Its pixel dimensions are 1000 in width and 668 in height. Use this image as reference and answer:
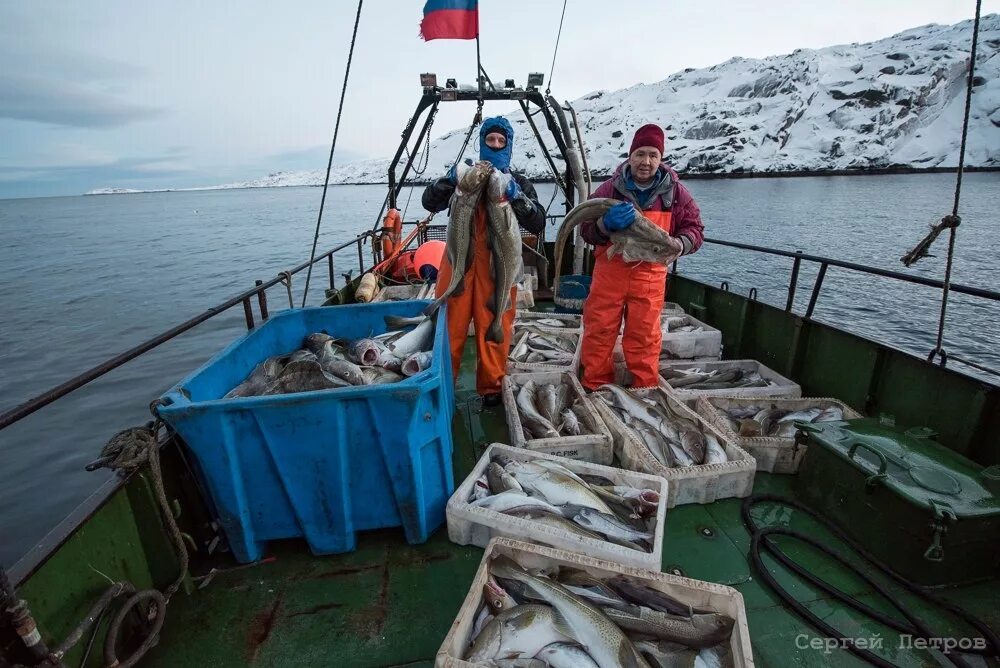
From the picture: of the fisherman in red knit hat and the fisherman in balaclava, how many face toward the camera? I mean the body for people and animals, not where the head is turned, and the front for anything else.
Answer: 2

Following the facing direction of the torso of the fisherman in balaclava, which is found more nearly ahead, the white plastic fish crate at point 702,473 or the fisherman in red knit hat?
the white plastic fish crate

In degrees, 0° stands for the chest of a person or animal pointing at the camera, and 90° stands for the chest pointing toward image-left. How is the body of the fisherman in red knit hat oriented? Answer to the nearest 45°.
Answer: approximately 0°

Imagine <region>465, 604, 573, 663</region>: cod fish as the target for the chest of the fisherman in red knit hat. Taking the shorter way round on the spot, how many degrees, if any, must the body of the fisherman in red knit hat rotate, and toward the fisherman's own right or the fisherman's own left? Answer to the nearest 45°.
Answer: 0° — they already face it

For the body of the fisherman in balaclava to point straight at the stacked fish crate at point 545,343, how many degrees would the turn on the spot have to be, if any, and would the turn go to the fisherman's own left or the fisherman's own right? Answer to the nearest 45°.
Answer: approximately 135° to the fisherman's own left

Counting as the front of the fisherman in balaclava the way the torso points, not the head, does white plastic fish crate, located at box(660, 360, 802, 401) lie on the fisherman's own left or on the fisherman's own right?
on the fisherman's own left

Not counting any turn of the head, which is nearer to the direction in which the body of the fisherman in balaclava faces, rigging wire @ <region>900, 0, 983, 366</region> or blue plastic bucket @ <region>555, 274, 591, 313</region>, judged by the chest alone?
the rigging wire

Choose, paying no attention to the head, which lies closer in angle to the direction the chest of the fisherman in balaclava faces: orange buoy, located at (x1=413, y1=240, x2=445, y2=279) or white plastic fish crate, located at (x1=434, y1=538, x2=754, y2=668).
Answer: the white plastic fish crate

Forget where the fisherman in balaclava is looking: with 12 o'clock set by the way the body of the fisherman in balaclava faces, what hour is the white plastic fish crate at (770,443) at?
The white plastic fish crate is roughly at 10 o'clock from the fisherman in balaclava.
